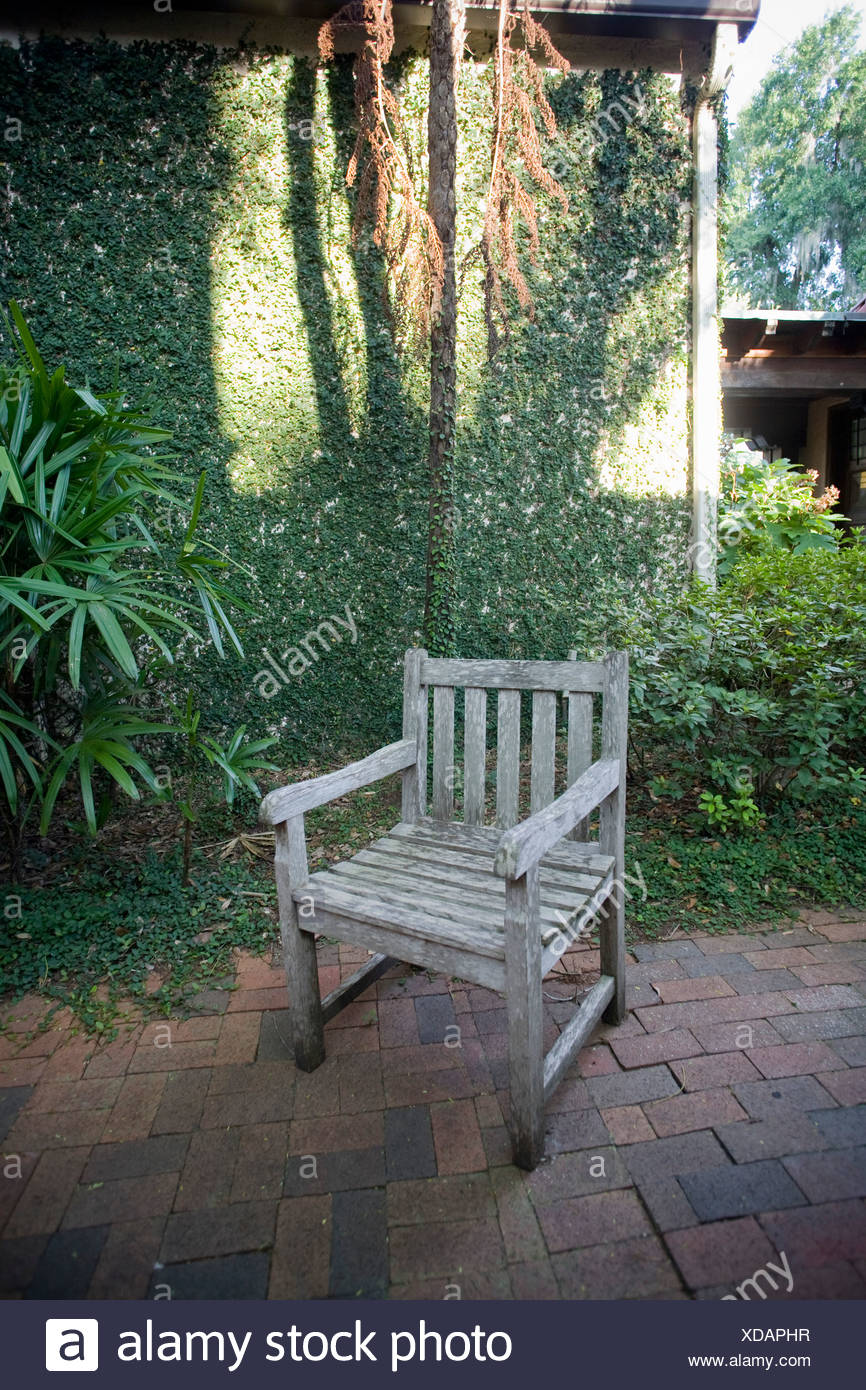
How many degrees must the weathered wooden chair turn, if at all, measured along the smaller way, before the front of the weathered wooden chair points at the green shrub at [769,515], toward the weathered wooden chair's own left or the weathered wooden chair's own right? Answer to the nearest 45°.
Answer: approximately 180°

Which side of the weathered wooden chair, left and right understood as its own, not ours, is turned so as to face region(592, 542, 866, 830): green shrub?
back

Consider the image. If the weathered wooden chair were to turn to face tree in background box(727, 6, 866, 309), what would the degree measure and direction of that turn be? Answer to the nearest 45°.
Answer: approximately 180°

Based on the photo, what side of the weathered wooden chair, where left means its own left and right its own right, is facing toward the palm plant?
right

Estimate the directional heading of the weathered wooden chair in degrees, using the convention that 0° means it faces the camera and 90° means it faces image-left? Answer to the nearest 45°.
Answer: approximately 45°
